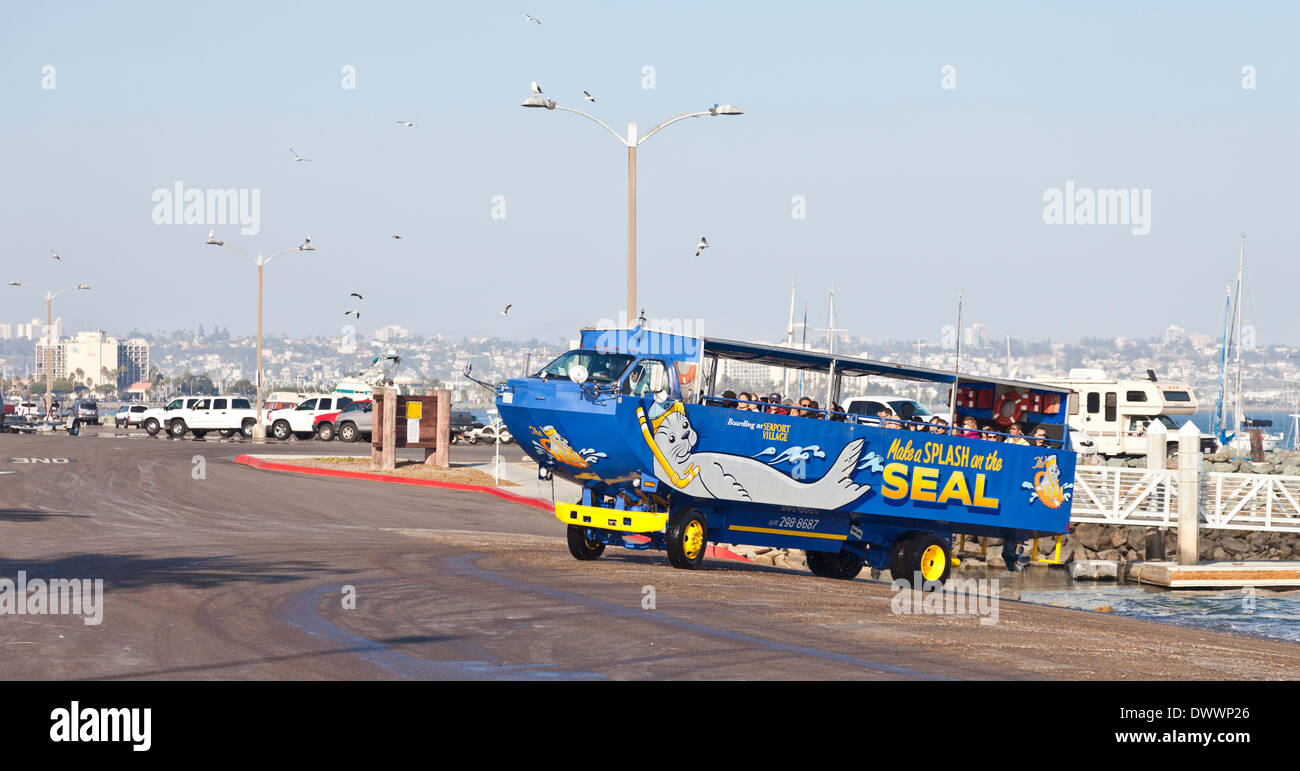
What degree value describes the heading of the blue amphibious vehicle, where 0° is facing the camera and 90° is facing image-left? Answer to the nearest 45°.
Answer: approximately 45°

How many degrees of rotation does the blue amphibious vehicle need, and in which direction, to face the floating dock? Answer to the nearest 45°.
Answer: approximately 180°

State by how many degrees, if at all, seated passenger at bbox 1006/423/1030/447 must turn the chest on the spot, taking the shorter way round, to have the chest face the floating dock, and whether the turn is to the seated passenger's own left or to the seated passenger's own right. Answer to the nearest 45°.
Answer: approximately 180°

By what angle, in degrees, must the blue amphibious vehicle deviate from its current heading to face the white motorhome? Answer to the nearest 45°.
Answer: approximately 135° to its right

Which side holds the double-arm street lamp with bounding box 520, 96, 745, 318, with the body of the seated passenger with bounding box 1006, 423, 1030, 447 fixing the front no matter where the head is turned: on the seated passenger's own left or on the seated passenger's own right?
on the seated passenger's own right

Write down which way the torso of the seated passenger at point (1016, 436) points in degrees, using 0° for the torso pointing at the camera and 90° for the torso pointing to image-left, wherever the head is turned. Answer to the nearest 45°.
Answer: approximately 45°

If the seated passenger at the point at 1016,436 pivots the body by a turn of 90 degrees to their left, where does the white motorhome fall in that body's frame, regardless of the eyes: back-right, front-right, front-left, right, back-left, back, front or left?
back-left

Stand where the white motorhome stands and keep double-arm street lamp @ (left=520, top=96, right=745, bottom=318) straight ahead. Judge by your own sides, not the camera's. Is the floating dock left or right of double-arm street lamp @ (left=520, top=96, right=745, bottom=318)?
left
